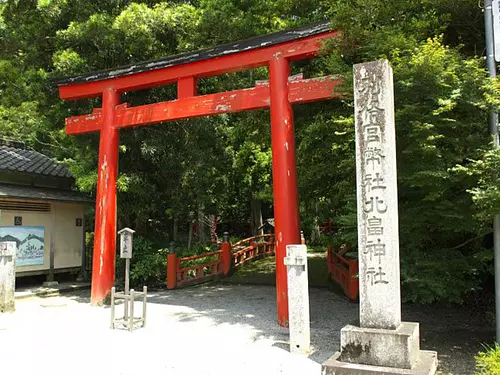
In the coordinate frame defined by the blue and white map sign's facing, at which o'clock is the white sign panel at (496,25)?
The white sign panel is roughly at 11 o'clock from the blue and white map sign.

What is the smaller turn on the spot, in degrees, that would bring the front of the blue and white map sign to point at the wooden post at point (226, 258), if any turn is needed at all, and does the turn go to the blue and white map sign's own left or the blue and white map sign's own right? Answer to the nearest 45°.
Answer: approximately 90° to the blue and white map sign's own left

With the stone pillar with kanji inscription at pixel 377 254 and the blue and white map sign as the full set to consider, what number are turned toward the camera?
2

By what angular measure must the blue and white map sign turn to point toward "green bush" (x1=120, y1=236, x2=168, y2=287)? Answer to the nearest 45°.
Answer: approximately 90° to its left

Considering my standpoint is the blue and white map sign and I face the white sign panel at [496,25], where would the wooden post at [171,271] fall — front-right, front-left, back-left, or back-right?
front-left

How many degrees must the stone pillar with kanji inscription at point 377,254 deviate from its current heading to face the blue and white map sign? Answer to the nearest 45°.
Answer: approximately 135° to its right

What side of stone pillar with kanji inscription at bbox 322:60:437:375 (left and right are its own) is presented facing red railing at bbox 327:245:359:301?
back

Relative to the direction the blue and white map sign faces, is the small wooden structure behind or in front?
in front

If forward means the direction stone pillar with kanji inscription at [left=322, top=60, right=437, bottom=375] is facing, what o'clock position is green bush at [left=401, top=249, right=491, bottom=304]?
The green bush is roughly at 7 o'clock from the stone pillar with kanji inscription.

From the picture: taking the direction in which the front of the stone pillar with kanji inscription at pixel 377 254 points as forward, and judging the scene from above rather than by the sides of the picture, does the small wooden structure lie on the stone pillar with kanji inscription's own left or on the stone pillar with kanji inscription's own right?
on the stone pillar with kanji inscription's own right

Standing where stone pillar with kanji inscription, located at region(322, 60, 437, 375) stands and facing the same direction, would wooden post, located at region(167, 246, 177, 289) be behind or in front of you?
behind

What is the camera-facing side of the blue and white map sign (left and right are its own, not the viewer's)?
front
